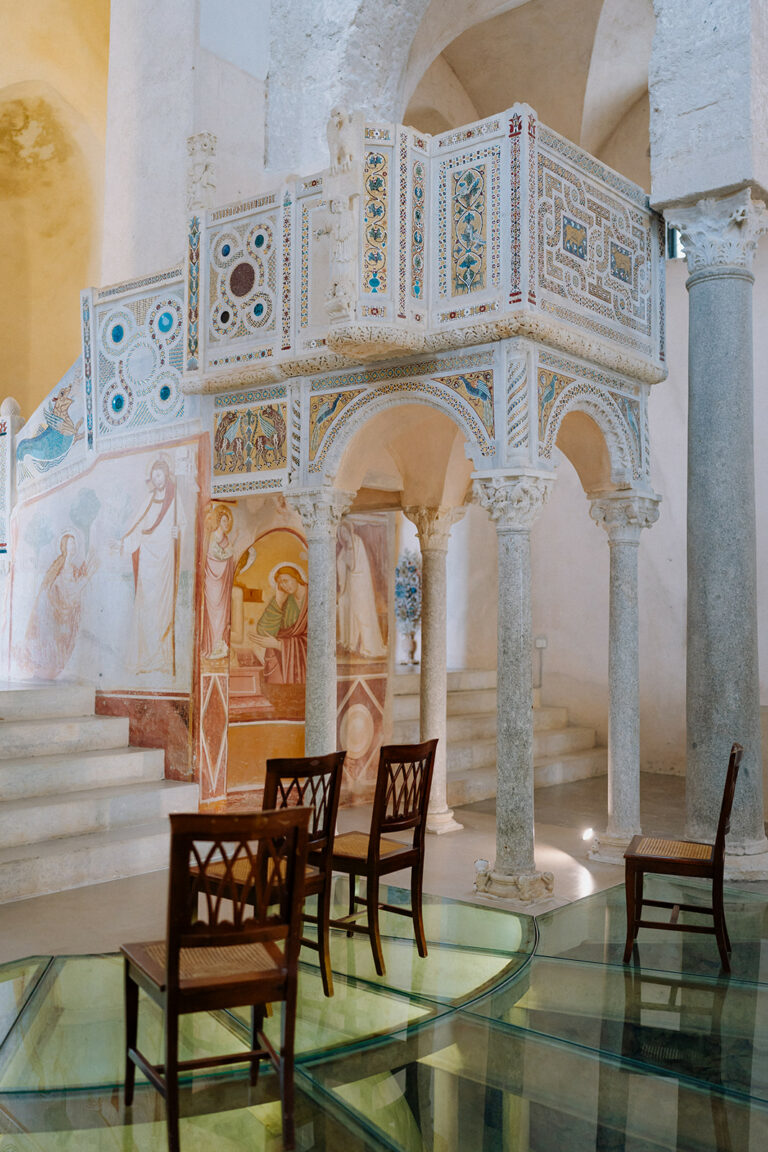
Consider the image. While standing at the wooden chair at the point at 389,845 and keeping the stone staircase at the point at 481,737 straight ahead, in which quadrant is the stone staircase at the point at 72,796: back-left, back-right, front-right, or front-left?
front-left

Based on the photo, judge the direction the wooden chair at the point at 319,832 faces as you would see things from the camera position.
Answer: facing away from the viewer and to the left of the viewer

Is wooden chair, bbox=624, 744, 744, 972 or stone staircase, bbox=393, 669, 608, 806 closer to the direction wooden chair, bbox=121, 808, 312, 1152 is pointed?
the stone staircase

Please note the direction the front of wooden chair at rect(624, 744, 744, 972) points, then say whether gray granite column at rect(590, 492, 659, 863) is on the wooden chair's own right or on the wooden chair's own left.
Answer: on the wooden chair's own right

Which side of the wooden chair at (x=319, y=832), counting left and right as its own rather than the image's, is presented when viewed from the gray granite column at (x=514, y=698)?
right

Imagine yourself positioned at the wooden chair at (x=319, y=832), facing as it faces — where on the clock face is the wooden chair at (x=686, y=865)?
the wooden chair at (x=686, y=865) is roughly at 4 o'clock from the wooden chair at (x=319, y=832).

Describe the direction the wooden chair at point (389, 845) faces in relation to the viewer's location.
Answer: facing away from the viewer and to the left of the viewer

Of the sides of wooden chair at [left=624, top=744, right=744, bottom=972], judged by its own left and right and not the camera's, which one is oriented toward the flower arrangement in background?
right

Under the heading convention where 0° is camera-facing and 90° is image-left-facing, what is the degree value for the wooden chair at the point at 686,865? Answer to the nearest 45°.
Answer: approximately 90°

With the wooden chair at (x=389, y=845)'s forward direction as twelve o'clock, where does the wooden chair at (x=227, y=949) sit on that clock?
the wooden chair at (x=227, y=949) is roughly at 8 o'clock from the wooden chair at (x=389, y=845).

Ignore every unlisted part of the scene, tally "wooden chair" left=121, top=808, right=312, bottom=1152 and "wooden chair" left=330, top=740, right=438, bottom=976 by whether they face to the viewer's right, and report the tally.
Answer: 0

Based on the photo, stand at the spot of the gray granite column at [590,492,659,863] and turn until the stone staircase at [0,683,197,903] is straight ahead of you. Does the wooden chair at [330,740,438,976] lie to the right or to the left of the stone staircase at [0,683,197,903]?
left
